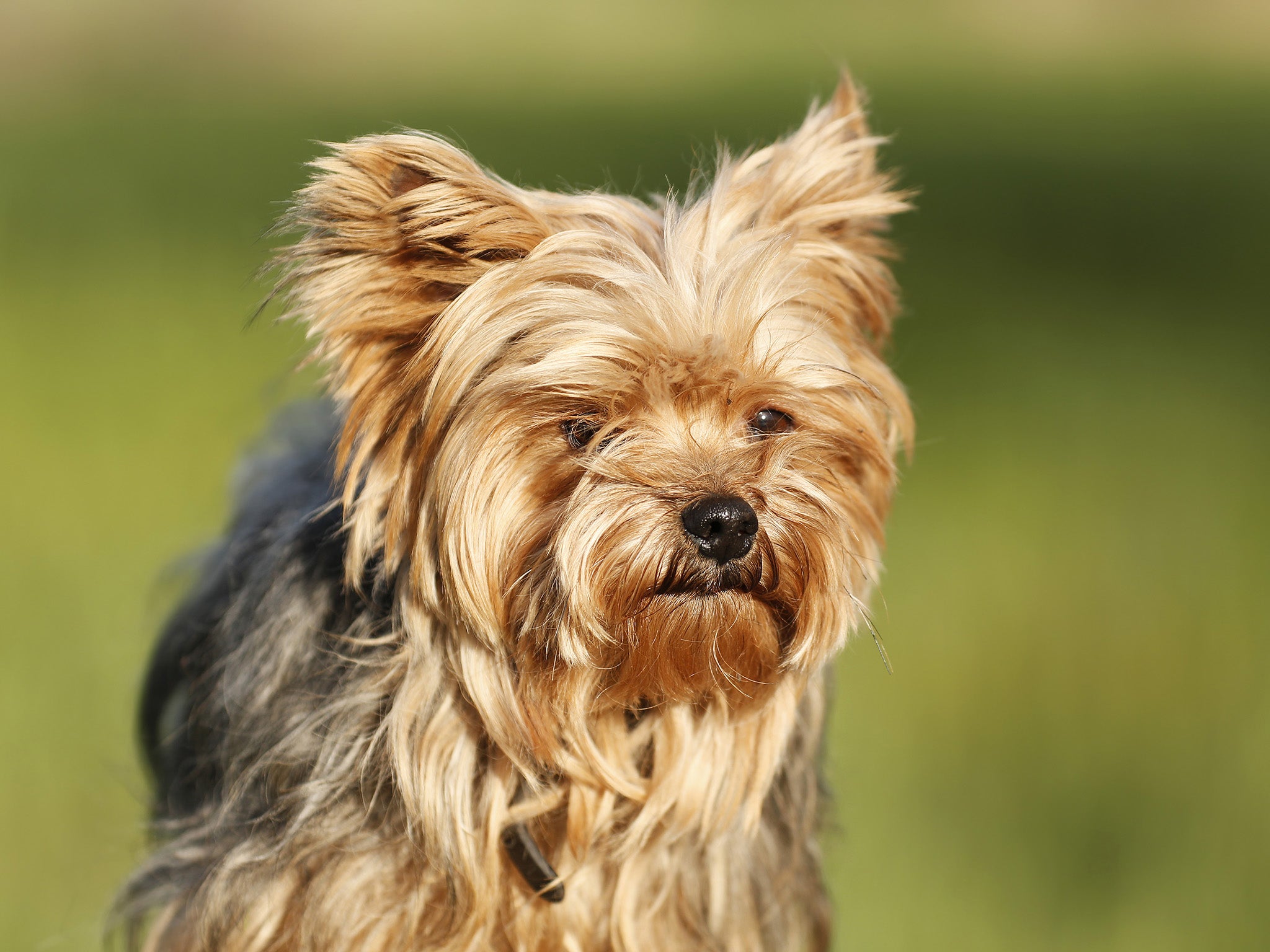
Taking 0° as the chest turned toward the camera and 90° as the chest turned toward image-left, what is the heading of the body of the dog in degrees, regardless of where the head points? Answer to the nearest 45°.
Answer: approximately 315°
